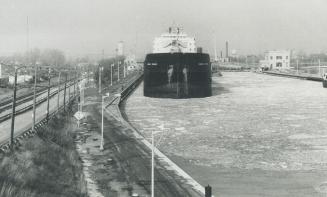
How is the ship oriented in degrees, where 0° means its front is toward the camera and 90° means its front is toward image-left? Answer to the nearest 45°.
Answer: approximately 0°
